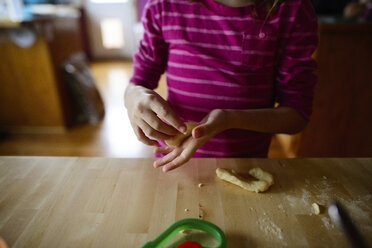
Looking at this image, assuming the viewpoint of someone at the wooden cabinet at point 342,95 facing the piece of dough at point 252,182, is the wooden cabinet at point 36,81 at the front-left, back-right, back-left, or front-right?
front-right

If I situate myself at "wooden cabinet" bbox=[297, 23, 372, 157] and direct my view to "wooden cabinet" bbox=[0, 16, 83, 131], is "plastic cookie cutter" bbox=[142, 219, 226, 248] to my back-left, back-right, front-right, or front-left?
front-left

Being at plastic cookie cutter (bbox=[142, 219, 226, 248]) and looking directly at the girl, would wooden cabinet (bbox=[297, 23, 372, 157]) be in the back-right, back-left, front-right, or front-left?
front-right

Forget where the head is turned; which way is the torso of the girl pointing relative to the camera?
toward the camera

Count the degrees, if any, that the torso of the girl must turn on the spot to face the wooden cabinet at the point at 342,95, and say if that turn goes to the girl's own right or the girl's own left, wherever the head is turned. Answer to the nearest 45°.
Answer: approximately 135° to the girl's own left

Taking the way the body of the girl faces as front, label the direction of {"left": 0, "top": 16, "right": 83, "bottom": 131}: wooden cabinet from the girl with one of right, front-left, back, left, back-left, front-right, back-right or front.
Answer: back-right
